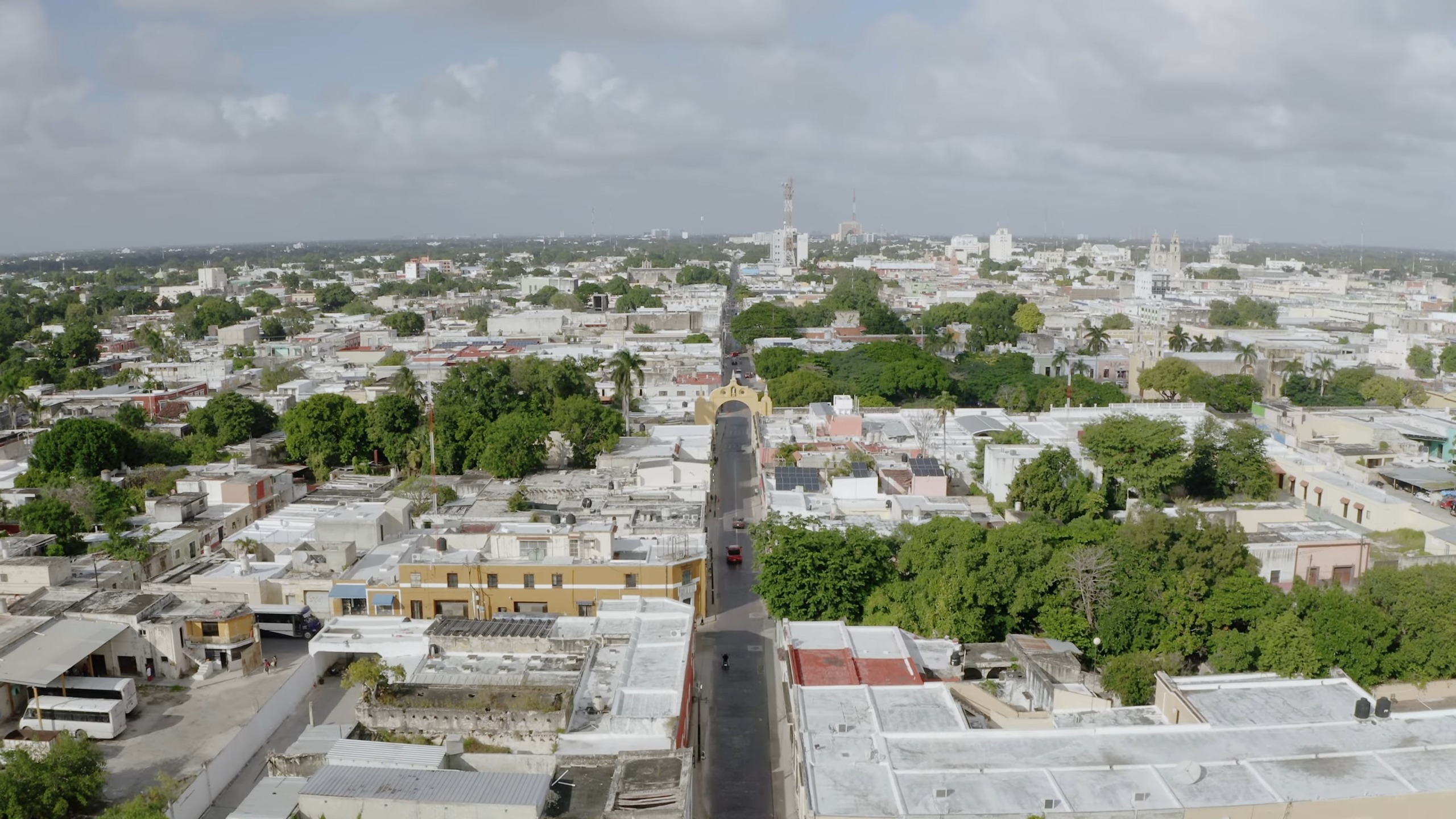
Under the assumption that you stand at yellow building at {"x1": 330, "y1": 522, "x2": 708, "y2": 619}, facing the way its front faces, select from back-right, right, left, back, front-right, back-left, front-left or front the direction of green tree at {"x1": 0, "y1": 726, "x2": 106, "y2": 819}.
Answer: front-right

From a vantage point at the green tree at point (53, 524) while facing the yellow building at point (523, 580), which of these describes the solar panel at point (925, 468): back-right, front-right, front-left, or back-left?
front-left

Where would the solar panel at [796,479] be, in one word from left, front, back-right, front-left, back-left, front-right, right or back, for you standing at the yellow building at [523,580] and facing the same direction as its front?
back-left

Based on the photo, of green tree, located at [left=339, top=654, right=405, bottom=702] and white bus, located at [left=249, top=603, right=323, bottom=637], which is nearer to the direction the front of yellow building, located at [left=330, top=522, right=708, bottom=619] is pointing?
the green tree

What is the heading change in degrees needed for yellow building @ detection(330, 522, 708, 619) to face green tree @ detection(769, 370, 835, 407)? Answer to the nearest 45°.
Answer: approximately 135° to its left

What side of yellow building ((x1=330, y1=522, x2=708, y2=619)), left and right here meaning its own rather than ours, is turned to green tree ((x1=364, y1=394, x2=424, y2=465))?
back

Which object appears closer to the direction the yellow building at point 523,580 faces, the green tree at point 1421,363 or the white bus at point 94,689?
the white bus

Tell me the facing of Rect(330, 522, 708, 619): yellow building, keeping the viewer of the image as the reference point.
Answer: facing the viewer

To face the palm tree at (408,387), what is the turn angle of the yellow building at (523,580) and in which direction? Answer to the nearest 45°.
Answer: approximately 180°

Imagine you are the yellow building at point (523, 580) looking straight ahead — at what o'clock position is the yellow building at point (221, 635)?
the yellow building at point (221, 635) is roughly at 3 o'clock from the yellow building at point (523, 580).

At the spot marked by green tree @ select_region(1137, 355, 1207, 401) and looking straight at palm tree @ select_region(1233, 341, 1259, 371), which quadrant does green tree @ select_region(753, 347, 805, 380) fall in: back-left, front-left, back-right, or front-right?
back-left

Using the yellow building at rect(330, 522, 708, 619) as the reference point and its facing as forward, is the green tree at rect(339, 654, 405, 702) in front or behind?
in front

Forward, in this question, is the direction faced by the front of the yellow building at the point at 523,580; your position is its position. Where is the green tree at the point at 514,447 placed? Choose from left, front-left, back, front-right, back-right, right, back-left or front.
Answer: back

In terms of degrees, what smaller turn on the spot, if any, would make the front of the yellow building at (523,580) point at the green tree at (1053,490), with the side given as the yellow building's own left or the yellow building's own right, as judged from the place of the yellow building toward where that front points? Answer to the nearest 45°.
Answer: approximately 90° to the yellow building's own left

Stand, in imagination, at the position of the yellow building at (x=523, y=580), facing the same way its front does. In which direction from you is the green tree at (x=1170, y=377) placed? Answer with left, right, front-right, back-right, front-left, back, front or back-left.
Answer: back-left

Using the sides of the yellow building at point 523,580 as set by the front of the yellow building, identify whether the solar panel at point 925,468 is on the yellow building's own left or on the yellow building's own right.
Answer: on the yellow building's own left

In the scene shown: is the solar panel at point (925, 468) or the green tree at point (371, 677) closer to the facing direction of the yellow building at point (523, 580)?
the green tree
